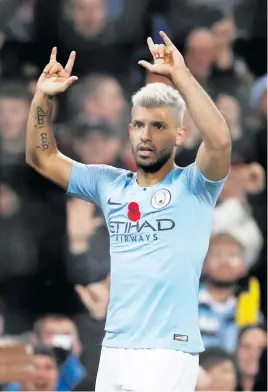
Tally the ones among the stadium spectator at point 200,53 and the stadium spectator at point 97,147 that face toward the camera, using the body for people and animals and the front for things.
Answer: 2

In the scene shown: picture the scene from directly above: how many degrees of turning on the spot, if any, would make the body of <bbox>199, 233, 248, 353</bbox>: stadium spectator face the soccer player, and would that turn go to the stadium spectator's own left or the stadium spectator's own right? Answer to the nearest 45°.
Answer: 0° — they already face them

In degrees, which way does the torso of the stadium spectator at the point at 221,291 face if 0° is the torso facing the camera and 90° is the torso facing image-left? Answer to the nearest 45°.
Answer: approximately 0°

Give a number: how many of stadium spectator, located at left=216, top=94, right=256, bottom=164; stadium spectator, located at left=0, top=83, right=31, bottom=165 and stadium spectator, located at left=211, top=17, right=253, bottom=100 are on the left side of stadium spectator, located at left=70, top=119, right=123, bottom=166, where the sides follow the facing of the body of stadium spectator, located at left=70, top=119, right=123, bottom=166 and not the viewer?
2

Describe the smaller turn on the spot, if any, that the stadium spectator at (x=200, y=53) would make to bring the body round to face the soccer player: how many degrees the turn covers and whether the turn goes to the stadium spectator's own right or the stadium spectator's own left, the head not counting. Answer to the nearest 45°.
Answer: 0° — they already face them
